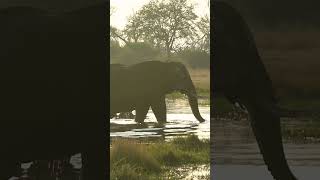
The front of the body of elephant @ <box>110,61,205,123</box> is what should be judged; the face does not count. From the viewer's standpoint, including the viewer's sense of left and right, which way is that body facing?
facing to the right of the viewer
